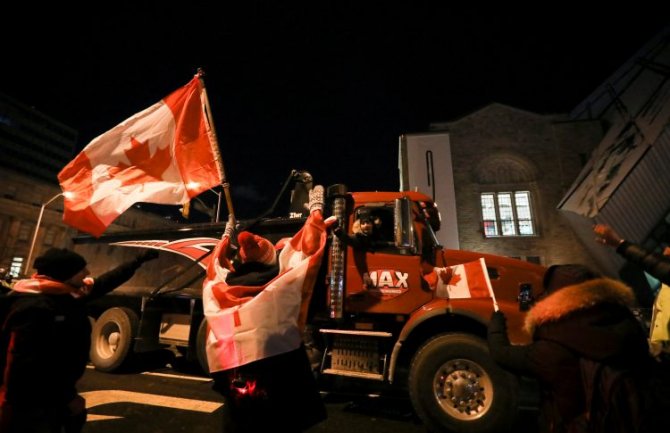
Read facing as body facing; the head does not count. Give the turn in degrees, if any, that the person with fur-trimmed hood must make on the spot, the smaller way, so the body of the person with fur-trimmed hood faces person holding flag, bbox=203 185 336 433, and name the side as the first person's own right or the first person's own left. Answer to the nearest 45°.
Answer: approximately 45° to the first person's own left

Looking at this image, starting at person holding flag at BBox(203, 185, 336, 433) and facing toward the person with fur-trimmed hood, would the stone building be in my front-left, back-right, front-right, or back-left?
back-left

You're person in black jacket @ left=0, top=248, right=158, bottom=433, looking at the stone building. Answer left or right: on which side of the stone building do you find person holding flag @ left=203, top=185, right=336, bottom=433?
right

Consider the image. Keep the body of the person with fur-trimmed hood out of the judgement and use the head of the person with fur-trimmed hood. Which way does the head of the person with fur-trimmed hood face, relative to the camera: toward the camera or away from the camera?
away from the camera

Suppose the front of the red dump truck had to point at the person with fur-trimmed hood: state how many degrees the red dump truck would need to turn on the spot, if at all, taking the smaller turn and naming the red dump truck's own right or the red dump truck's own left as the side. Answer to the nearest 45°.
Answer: approximately 45° to the red dump truck's own right

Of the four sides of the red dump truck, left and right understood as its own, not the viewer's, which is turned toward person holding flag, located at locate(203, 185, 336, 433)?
right

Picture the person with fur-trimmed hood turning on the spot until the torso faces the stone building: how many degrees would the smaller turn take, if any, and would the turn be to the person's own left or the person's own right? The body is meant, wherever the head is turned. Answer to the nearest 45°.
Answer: approximately 45° to the person's own right

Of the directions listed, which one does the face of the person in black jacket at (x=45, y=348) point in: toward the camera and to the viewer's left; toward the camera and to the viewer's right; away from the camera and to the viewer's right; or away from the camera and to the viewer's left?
away from the camera and to the viewer's right

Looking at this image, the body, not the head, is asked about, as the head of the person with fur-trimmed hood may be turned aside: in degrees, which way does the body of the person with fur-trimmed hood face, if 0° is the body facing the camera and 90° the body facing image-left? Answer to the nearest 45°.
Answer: approximately 135°

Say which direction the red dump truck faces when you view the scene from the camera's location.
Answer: facing the viewer and to the right of the viewer
